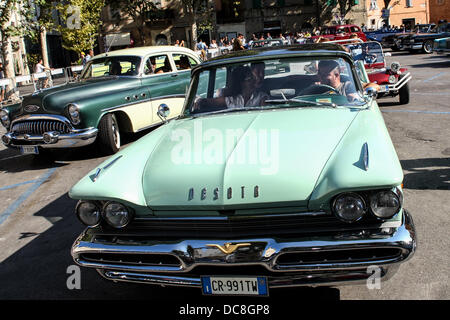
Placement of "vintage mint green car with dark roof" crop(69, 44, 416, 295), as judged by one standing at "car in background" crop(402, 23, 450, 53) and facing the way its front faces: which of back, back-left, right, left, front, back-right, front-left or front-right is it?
front-left

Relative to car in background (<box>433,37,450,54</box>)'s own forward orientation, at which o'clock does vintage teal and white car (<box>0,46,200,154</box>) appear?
The vintage teal and white car is roughly at 11 o'clock from the car in background.

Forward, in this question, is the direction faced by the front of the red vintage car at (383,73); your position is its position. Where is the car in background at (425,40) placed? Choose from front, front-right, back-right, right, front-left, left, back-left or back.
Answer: back-left

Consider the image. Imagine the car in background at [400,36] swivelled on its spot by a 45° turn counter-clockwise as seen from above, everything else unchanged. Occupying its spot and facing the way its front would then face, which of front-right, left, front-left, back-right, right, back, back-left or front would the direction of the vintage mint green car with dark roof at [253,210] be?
front

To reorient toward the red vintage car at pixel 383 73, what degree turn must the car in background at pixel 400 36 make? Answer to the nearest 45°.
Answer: approximately 45° to its left

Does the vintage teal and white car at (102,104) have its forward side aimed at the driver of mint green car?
no

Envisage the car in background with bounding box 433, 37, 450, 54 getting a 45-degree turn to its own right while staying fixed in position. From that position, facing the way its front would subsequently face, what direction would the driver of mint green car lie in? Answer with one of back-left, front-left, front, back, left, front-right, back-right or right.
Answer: left

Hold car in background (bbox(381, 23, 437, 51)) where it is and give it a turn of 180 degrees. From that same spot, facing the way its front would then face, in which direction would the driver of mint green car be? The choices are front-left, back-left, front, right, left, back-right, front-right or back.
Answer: back-right

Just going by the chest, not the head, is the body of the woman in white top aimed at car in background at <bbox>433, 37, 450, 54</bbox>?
no

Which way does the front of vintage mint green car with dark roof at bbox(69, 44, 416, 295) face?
toward the camera

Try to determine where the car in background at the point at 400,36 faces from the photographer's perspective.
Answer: facing the viewer and to the left of the viewer

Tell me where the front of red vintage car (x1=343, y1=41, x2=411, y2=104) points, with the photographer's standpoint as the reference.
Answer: facing the viewer and to the right of the viewer

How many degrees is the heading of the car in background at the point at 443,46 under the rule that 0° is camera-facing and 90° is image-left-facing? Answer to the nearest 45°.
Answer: approximately 45°

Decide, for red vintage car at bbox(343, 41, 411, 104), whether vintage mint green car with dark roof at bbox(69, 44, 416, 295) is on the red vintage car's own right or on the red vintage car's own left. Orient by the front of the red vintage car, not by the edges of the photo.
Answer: on the red vintage car's own right

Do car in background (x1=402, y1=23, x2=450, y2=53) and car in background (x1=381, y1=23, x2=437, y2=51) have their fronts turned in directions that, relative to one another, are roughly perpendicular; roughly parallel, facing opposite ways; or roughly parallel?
roughly parallel

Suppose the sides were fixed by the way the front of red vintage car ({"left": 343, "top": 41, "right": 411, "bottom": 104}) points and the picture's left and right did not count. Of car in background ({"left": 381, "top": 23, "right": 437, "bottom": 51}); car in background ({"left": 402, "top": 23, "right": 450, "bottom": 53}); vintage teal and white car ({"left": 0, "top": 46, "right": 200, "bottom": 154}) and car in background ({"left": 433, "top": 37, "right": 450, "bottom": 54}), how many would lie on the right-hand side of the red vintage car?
1

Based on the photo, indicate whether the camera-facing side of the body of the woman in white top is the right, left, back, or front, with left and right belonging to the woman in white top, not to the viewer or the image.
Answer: front

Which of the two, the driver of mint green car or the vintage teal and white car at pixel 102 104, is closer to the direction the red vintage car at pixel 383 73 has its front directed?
the driver of mint green car
